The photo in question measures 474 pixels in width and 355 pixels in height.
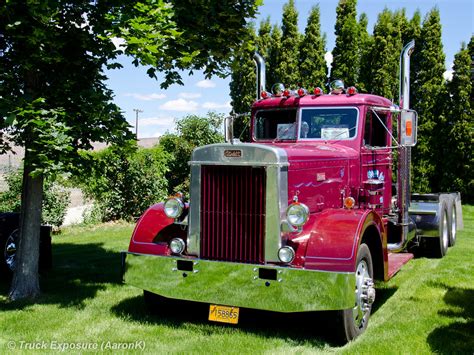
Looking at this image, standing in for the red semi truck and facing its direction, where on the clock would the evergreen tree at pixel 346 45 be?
The evergreen tree is roughly at 5 o'clock from the red semi truck.

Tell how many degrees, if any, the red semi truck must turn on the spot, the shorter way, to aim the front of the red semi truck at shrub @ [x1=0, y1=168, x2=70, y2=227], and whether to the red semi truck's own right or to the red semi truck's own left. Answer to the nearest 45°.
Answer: approximately 90° to the red semi truck's own right

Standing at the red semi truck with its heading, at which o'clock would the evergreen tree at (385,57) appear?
The evergreen tree is roughly at 5 o'clock from the red semi truck.

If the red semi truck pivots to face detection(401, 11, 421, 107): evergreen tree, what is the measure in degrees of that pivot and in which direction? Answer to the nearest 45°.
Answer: approximately 135° to its right

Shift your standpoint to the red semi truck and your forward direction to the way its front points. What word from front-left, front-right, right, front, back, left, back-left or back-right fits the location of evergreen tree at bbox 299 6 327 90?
back-right

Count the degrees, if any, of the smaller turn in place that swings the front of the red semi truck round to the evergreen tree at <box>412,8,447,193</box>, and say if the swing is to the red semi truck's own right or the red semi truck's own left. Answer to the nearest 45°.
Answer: approximately 135° to the red semi truck's own right

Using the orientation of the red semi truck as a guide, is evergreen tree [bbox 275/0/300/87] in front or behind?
behind

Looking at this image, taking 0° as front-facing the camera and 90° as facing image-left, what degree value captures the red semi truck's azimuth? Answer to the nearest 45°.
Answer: approximately 45°

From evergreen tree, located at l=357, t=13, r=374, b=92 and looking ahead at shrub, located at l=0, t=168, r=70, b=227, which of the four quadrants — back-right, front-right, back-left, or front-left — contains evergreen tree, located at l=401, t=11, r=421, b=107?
back-left

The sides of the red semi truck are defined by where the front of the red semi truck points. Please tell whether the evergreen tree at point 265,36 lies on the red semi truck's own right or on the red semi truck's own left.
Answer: on the red semi truck's own right

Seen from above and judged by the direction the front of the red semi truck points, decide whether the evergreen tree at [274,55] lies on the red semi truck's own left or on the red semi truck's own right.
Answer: on the red semi truck's own right
